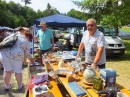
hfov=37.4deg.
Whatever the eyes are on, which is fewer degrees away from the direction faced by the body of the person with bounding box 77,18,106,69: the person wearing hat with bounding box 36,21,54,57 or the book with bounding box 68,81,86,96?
the book

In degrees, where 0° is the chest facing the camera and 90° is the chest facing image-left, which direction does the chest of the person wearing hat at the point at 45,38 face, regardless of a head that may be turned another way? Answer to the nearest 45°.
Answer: approximately 45°

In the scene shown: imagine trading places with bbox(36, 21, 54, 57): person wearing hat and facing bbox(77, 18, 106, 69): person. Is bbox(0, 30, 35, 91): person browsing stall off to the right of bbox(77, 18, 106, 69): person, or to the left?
right

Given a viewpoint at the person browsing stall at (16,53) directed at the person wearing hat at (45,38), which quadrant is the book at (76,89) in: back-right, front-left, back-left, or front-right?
back-right

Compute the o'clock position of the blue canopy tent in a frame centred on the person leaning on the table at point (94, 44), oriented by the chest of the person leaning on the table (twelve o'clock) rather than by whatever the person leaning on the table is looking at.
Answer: The blue canopy tent is roughly at 4 o'clock from the person leaning on the table.

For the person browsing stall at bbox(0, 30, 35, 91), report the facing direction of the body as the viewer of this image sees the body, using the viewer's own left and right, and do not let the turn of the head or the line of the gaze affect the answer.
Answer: facing away from the viewer and to the right of the viewer

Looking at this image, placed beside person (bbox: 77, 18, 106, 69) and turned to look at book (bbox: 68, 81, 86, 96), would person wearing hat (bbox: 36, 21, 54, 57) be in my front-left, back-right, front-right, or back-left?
back-right

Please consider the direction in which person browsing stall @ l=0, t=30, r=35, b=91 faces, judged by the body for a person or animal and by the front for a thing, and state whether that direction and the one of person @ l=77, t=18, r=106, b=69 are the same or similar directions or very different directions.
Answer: very different directions

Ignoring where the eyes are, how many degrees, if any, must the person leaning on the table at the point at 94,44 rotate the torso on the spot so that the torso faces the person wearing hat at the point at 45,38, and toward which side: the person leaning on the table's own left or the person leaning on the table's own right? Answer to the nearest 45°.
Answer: approximately 90° to the person leaning on the table's own right

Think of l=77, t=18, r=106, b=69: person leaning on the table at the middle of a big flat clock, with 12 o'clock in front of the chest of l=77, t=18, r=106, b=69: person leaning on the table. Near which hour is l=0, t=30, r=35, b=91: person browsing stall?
l=0, t=30, r=35, b=91: person browsing stall is roughly at 2 o'clock from l=77, t=18, r=106, b=69: person leaning on the table.

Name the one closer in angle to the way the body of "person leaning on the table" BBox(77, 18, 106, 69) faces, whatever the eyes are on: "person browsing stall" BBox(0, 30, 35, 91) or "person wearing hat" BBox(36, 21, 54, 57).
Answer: the person browsing stall

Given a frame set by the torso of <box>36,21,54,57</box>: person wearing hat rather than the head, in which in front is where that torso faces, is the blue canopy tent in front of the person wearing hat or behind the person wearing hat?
behind
